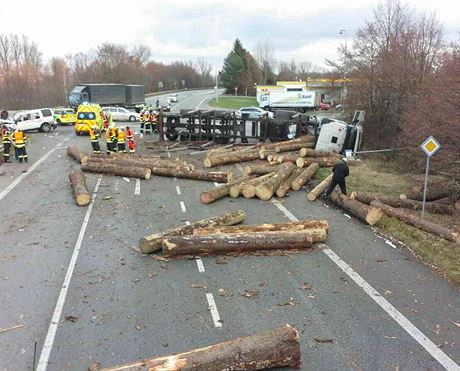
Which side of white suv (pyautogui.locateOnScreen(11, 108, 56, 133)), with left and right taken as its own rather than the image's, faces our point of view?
left

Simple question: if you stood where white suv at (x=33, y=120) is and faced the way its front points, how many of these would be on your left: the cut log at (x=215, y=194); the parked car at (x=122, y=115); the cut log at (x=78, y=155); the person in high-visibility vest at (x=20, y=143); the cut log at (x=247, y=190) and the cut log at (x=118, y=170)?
5

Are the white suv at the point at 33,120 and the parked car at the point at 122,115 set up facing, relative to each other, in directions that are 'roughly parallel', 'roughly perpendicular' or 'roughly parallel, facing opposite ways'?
roughly parallel, facing opposite ways

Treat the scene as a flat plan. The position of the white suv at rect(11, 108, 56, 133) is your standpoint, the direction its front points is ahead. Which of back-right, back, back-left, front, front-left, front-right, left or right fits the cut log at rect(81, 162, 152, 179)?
left

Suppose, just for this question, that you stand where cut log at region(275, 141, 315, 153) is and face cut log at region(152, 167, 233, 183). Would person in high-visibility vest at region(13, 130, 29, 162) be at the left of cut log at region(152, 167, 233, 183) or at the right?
right

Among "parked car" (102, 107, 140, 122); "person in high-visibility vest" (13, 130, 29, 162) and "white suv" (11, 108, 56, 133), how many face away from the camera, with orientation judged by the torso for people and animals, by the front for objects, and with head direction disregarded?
1

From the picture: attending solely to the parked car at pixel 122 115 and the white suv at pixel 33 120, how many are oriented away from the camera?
0

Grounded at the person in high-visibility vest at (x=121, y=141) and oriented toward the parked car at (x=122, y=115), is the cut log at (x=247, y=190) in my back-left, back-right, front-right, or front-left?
back-right

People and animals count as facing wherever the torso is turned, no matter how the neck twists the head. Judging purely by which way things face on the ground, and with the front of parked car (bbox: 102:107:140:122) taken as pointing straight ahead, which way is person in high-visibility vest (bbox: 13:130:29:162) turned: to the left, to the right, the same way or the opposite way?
to the left

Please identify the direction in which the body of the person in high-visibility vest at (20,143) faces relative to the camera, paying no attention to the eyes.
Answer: away from the camera
